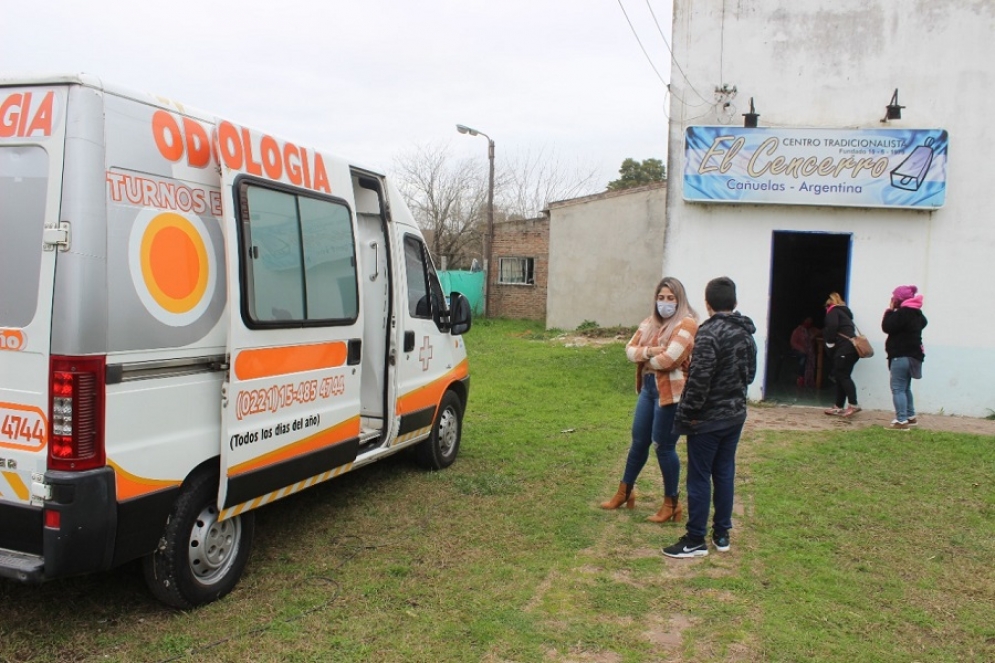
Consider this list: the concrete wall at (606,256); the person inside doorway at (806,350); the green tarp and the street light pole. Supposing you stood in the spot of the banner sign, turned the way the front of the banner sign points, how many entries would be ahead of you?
0

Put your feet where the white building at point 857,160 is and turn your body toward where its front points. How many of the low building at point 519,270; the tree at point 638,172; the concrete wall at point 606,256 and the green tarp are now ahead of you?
0

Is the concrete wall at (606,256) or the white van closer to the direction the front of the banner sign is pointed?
the white van

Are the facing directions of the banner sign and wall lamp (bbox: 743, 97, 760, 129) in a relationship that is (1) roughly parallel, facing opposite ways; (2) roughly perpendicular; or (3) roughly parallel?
roughly parallel

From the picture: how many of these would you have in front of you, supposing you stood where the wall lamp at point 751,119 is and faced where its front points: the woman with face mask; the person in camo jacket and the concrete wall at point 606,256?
2

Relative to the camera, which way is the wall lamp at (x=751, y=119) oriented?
toward the camera

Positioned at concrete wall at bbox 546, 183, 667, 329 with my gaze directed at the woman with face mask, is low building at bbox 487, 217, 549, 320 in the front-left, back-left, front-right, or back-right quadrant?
back-right

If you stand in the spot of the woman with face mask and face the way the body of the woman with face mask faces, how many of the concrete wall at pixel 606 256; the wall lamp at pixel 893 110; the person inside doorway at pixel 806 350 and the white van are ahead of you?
1

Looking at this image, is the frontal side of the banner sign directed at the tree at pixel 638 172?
no

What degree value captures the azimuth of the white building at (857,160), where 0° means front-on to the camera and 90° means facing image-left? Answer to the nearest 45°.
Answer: approximately 0°

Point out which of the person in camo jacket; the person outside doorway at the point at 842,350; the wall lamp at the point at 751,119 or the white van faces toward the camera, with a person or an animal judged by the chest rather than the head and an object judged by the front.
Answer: the wall lamp

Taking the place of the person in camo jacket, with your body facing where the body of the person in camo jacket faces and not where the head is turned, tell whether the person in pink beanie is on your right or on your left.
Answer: on your right

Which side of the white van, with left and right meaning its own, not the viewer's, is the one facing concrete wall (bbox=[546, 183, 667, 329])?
front

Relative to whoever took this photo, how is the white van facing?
facing away from the viewer and to the right of the viewer

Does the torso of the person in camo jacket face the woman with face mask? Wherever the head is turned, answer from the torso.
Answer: yes

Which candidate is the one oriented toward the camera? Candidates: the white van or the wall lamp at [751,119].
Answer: the wall lamp

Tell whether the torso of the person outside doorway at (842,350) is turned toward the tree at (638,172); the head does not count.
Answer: no

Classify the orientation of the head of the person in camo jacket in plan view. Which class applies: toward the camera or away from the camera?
away from the camera

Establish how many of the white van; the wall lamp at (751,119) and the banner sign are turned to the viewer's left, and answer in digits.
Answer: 0
